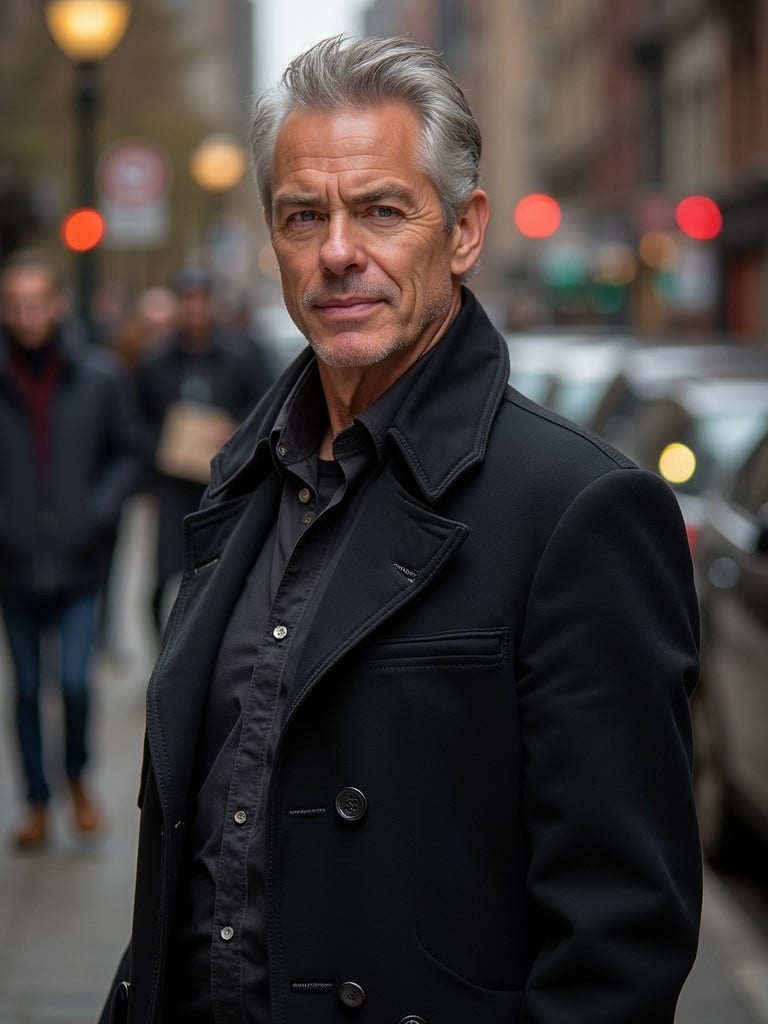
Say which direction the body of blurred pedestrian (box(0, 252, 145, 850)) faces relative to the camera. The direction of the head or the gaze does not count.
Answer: toward the camera

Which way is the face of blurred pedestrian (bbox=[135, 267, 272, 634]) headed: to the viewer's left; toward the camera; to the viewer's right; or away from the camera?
toward the camera

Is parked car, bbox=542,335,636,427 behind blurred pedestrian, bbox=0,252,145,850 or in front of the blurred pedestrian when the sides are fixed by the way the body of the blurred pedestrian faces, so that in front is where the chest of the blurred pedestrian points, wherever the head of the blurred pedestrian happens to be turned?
behind

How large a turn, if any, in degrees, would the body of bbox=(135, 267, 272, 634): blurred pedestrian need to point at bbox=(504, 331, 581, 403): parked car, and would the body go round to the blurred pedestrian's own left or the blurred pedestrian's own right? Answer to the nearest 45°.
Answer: approximately 135° to the blurred pedestrian's own left

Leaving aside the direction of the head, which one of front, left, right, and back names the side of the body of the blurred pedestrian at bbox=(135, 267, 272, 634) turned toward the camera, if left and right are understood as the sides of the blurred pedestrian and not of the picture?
front

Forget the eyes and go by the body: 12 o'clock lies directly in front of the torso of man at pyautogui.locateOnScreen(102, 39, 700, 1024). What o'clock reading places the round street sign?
The round street sign is roughly at 4 o'clock from the man.

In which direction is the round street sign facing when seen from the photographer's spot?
facing the viewer

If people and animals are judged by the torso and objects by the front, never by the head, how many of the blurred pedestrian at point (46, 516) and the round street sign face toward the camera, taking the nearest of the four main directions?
2

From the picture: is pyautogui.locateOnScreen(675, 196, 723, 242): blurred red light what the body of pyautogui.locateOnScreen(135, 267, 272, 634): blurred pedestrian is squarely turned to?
no

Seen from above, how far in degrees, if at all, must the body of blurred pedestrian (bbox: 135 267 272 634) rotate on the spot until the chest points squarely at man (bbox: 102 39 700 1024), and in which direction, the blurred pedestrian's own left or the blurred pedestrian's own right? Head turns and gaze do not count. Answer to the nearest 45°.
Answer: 0° — they already face them

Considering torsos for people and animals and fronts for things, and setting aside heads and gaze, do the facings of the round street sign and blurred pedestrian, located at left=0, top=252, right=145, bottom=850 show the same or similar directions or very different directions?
same or similar directions

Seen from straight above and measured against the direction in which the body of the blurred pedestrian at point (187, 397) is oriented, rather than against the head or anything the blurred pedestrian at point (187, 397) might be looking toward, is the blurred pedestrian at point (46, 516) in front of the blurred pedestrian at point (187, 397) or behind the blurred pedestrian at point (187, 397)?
in front

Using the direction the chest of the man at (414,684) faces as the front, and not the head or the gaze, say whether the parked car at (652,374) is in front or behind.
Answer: behind

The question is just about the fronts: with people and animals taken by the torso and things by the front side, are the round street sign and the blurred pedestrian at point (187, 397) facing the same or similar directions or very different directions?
same or similar directions

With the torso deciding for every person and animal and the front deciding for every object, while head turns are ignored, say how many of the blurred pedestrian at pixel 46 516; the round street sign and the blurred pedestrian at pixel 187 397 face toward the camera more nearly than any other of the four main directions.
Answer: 3

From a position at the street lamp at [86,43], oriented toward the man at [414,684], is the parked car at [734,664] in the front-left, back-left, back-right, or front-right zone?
front-left

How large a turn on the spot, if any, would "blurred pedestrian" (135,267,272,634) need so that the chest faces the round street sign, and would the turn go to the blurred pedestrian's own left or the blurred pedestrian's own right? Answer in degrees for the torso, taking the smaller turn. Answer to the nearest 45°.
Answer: approximately 180°
